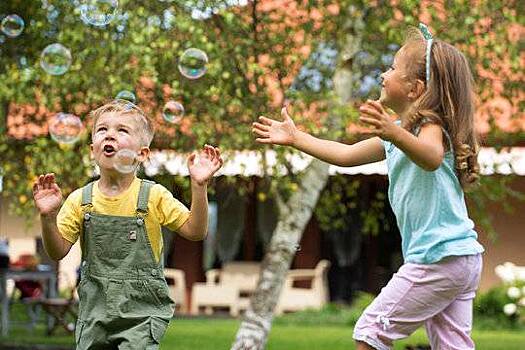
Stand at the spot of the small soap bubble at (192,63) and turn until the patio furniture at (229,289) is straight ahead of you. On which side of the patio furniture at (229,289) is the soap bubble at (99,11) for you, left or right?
left

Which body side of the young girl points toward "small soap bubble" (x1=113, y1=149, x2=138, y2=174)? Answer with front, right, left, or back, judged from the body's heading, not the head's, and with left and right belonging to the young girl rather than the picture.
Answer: front

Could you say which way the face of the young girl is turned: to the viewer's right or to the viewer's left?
to the viewer's left

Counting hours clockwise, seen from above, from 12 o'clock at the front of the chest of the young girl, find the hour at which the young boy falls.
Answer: The young boy is roughly at 12 o'clock from the young girl.

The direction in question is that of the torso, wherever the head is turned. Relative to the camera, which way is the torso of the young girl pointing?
to the viewer's left
